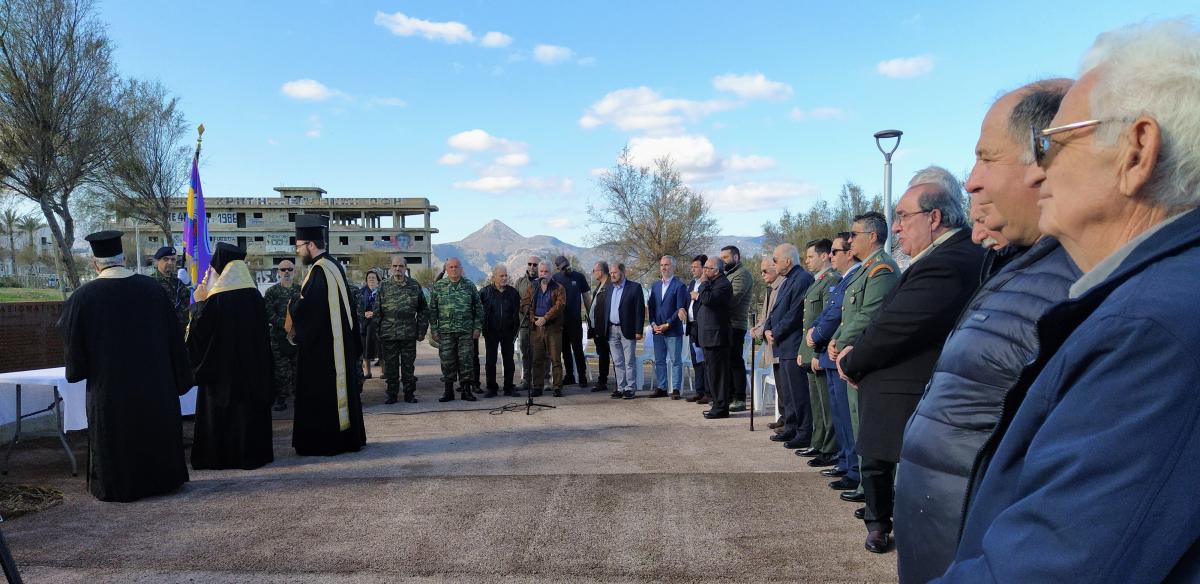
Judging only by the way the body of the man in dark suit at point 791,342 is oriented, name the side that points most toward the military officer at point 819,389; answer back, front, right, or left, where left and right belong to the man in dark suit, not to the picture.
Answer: left

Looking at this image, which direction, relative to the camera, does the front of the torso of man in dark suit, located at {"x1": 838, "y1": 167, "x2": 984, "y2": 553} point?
to the viewer's left

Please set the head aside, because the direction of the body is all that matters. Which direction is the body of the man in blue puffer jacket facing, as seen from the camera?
to the viewer's left

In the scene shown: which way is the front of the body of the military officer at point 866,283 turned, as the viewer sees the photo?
to the viewer's left

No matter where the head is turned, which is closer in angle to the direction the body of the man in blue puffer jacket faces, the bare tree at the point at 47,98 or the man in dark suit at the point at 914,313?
the bare tree

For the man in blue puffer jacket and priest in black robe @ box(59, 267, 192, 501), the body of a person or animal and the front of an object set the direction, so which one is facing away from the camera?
the priest in black robe

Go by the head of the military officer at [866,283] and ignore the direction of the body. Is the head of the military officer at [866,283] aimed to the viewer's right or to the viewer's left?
to the viewer's left

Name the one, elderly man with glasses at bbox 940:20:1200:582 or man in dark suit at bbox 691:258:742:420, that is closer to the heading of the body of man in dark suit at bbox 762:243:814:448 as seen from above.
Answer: the man in dark suit

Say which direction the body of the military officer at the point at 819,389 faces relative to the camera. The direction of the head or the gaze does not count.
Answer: to the viewer's left

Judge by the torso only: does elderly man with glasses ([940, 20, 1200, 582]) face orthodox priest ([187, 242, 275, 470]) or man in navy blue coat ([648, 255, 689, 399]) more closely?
the orthodox priest
